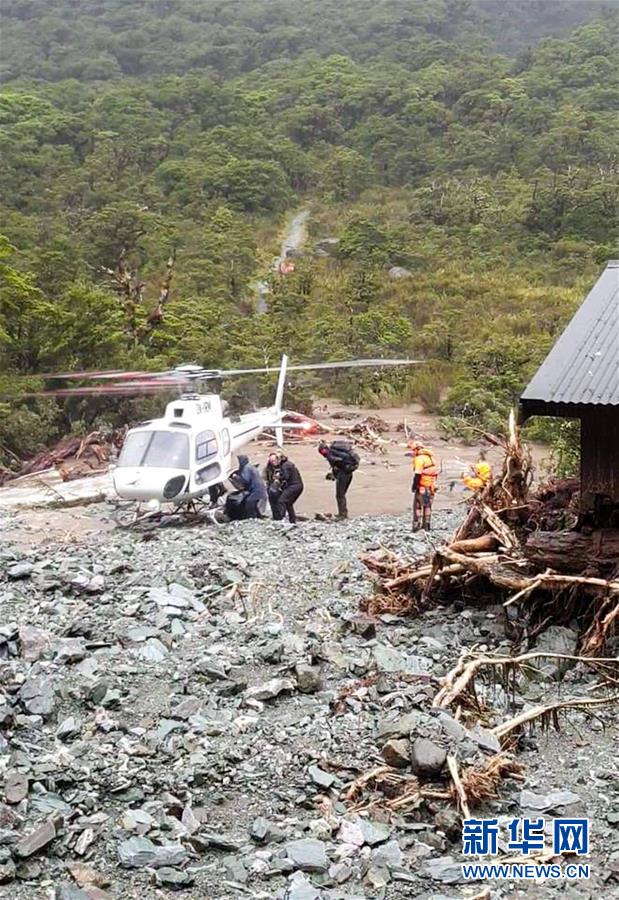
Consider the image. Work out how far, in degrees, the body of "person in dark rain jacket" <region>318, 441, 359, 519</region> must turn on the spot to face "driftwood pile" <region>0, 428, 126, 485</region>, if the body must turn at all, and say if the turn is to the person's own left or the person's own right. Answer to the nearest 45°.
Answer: approximately 45° to the person's own right

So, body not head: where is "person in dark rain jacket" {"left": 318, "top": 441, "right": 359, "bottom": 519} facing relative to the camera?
to the viewer's left

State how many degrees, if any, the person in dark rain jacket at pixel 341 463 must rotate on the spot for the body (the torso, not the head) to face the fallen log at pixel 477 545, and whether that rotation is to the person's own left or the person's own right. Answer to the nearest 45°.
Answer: approximately 90° to the person's own left

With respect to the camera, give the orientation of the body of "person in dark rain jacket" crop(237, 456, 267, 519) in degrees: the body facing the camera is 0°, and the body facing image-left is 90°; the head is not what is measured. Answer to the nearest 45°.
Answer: approximately 90°

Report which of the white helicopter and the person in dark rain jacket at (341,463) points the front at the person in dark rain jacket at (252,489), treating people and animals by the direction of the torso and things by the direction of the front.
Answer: the person in dark rain jacket at (341,463)

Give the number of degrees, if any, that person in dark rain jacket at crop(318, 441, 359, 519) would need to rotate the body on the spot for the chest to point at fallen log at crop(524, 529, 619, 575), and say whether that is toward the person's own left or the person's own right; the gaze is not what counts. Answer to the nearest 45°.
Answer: approximately 90° to the person's own left

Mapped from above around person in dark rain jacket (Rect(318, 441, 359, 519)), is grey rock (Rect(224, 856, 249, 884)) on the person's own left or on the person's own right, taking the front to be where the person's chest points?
on the person's own left

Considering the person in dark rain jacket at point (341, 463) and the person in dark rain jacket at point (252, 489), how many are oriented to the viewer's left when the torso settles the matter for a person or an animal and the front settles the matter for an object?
2

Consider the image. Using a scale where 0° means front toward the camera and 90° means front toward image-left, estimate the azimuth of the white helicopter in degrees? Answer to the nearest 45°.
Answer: approximately 45°
